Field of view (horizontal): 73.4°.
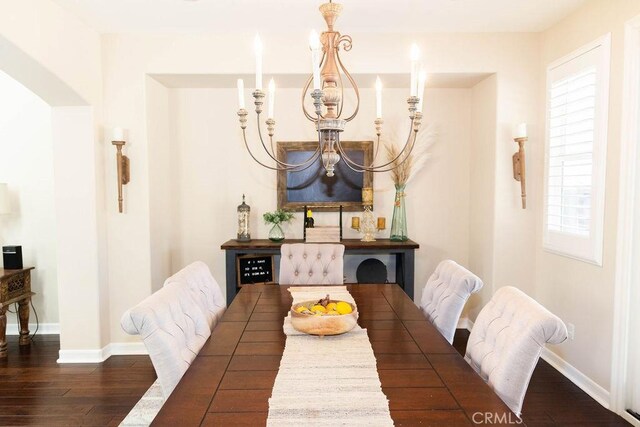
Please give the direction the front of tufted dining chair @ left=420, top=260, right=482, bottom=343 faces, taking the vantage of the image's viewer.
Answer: facing the viewer and to the left of the viewer

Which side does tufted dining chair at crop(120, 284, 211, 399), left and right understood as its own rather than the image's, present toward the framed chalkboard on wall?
left

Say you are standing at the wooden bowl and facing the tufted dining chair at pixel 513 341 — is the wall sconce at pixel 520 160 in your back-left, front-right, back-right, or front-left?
front-left

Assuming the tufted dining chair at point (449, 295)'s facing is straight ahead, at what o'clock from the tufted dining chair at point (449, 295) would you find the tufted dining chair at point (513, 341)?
the tufted dining chair at point (513, 341) is roughly at 10 o'clock from the tufted dining chair at point (449, 295).

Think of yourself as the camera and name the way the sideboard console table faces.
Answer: facing the viewer

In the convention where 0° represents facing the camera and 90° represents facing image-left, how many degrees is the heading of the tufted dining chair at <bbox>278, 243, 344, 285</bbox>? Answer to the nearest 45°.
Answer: approximately 0°

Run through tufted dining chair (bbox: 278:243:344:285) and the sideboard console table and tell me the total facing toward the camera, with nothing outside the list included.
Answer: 2

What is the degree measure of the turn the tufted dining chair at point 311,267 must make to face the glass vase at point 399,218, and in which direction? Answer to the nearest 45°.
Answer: approximately 135° to its left

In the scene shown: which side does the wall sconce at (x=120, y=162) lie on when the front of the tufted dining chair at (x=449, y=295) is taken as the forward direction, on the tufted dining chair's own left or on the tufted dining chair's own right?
on the tufted dining chair's own right

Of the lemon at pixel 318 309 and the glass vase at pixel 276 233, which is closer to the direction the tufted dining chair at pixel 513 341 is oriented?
the lemon

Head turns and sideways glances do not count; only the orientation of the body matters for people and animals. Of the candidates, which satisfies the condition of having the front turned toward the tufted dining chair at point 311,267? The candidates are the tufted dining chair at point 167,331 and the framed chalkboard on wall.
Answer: the framed chalkboard on wall

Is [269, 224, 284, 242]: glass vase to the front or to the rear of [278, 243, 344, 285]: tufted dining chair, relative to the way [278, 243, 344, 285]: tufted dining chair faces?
to the rear

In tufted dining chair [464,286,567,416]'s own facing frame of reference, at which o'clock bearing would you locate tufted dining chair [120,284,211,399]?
tufted dining chair [120,284,211,399] is roughly at 1 o'clock from tufted dining chair [464,286,567,416].

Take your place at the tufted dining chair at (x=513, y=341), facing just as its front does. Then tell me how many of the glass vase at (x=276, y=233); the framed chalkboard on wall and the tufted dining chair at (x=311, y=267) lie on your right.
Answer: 3

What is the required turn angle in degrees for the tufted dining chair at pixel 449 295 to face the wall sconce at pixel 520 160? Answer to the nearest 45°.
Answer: approximately 135° to its right

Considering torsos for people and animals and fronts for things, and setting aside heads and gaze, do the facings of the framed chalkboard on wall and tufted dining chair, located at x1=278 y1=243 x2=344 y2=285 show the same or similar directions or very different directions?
same or similar directions

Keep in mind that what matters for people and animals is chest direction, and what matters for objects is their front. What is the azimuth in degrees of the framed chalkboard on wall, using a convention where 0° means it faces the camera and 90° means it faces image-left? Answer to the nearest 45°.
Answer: approximately 0°

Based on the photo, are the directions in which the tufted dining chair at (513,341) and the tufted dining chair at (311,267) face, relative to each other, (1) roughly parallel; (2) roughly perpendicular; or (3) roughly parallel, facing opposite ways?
roughly perpendicular

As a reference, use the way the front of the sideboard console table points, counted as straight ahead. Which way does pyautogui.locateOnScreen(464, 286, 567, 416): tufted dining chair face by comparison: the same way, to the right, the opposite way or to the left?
to the right

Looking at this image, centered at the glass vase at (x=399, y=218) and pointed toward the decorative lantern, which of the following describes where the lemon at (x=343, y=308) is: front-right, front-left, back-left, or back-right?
front-left
